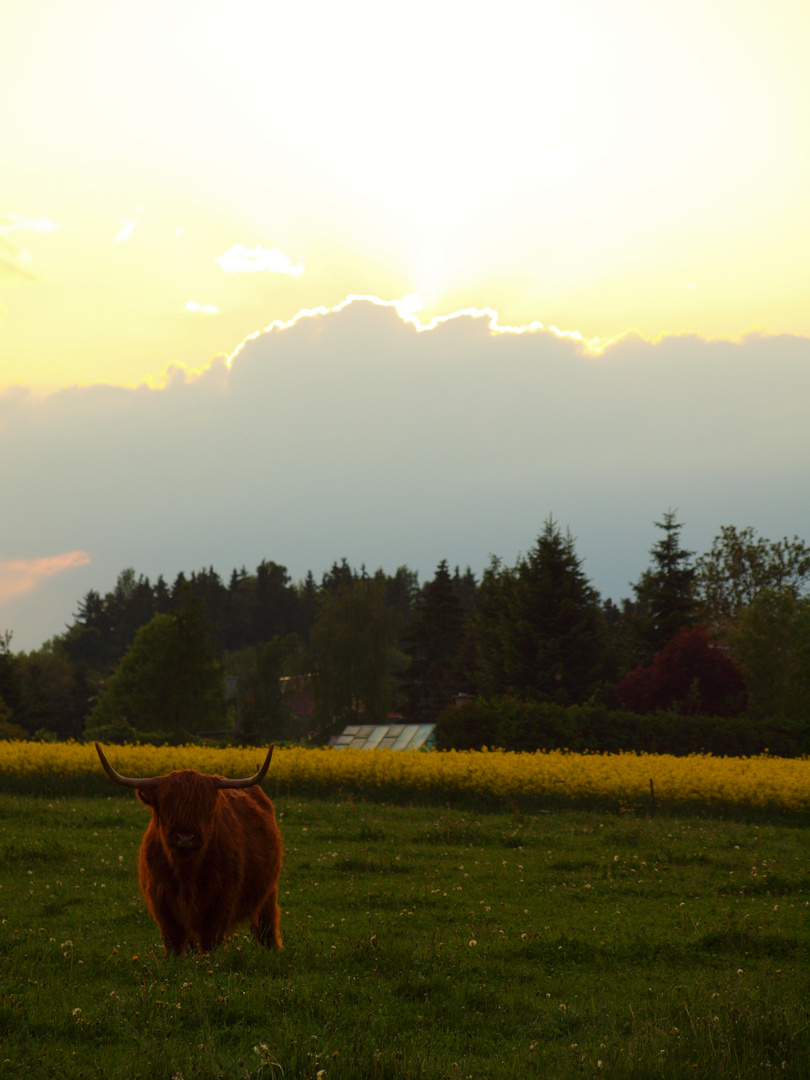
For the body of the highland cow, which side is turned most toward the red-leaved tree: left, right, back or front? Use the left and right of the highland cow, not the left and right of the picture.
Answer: back

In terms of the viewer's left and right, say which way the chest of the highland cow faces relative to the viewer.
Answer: facing the viewer and to the left of the viewer

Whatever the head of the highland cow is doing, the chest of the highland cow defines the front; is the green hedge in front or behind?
behind

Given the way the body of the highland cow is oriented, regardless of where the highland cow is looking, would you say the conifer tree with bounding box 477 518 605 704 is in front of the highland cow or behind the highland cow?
behind
